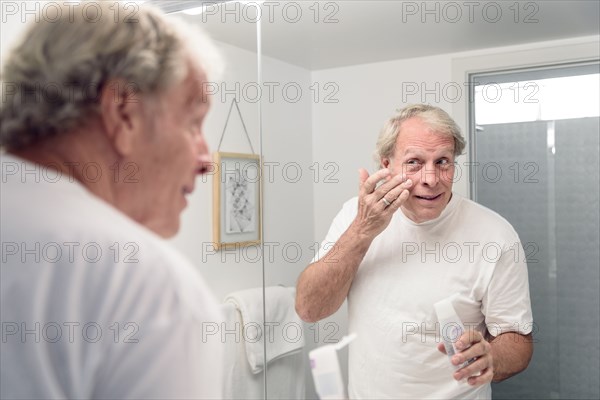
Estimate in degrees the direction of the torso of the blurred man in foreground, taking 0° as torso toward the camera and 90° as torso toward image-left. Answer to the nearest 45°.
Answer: approximately 225°

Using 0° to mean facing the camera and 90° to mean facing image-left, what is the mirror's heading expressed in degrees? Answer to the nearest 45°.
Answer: approximately 0°
